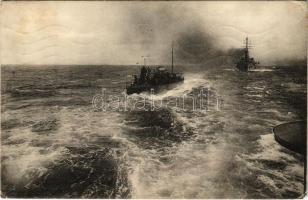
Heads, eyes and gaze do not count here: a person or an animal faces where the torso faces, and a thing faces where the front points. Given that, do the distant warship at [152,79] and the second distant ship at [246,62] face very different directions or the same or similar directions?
same or similar directions
